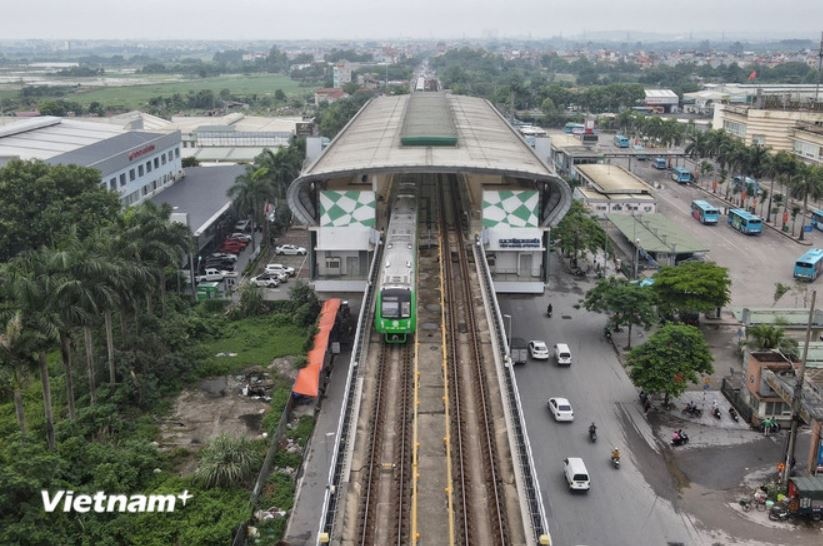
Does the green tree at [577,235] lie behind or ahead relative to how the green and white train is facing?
behind

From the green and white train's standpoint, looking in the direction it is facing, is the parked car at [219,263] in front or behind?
behind

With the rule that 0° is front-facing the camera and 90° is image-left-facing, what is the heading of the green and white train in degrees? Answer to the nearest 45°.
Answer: approximately 0°

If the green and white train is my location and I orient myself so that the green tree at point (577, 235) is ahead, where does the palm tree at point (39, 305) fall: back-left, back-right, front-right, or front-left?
back-left

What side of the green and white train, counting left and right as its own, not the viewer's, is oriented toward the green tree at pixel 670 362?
left

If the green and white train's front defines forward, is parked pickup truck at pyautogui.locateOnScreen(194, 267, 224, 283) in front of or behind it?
behind
